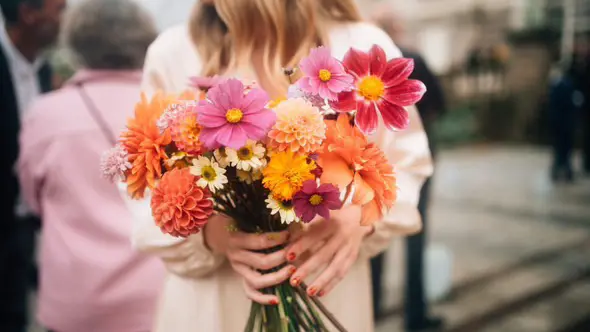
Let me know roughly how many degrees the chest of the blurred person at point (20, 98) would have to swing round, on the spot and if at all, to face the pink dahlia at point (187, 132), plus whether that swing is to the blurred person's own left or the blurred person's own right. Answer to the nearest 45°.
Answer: approximately 45° to the blurred person's own right

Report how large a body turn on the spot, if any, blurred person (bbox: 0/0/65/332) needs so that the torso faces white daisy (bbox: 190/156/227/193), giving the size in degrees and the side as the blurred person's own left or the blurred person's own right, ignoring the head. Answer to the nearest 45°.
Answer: approximately 45° to the blurred person's own right

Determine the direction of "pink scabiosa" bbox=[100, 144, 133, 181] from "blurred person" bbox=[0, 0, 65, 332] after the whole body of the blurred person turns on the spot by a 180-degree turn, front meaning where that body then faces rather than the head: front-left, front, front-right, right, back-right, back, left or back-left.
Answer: back-left

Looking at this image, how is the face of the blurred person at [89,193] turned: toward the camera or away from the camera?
away from the camera

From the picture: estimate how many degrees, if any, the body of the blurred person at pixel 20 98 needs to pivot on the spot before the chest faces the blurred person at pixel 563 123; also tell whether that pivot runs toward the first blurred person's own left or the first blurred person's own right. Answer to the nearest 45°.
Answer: approximately 45° to the first blurred person's own left

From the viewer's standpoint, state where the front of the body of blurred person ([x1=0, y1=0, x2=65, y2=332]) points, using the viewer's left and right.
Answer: facing the viewer and to the right of the viewer
